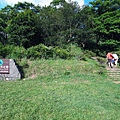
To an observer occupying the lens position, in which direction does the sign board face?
facing the viewer

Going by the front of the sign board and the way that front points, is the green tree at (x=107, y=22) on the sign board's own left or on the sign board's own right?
on the sign board's own left
